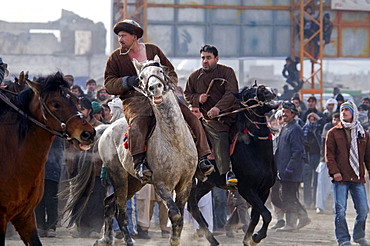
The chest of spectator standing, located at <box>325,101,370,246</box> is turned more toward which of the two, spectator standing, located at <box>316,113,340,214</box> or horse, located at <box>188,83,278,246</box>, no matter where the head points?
the horse

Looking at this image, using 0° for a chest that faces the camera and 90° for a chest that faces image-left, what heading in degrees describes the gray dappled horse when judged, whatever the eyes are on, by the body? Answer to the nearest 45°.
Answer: approximately 315°

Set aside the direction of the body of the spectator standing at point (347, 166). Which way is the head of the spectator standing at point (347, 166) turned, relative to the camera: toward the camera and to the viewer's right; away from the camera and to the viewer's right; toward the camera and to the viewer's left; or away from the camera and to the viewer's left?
toward the camera and to the viewer's left

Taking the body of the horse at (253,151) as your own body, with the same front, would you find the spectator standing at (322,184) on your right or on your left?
on your left

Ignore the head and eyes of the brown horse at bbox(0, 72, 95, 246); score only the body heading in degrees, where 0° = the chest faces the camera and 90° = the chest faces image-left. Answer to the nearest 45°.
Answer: approximately 315°

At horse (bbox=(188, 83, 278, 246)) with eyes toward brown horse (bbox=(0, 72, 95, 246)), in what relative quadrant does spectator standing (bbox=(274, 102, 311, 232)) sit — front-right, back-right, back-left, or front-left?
back-right

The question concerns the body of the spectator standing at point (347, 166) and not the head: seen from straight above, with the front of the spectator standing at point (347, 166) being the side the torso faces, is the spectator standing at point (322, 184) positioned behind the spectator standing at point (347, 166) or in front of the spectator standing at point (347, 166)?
behind

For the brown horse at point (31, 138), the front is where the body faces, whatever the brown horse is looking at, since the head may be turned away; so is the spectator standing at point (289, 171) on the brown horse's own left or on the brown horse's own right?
on the brown horse's own left
